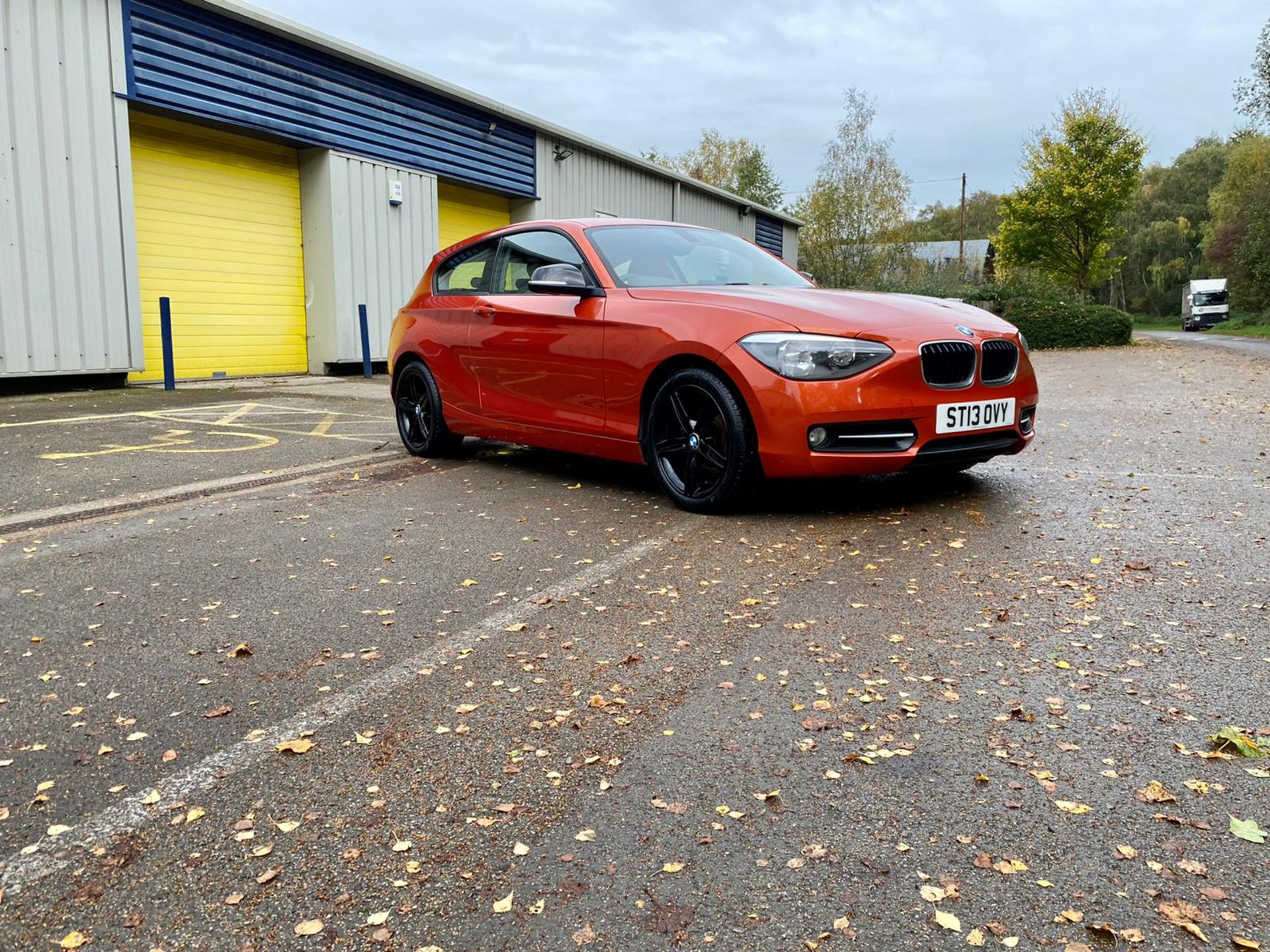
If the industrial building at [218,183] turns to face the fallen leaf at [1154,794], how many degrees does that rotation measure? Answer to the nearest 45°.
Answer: approximately 45° to its right

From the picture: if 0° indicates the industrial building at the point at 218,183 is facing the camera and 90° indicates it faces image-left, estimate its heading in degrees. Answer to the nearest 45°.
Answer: approximately 315°

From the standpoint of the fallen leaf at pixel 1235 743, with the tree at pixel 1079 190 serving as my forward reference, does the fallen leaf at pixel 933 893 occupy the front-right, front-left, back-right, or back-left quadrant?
back-left

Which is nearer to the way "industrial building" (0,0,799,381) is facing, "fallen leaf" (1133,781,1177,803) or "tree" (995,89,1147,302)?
the fallen leaf

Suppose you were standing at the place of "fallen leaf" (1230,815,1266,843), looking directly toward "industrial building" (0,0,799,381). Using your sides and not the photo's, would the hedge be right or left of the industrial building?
right

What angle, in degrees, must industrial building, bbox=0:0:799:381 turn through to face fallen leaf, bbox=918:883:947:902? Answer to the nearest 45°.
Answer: approximately 45° to its right

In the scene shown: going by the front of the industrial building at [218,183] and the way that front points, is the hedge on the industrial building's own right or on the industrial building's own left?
on the industrial building's own left

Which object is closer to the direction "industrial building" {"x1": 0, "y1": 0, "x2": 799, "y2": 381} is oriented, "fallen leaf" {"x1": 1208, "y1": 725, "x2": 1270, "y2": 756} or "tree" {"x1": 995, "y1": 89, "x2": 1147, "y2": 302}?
the fallen leaf

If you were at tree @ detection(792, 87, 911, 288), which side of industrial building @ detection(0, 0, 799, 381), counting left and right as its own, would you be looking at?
left

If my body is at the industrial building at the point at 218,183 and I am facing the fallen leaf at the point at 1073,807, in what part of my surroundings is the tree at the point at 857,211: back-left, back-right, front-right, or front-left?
back-left

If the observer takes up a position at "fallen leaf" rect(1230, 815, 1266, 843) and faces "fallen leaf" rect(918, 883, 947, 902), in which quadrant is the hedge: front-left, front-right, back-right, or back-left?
back-right

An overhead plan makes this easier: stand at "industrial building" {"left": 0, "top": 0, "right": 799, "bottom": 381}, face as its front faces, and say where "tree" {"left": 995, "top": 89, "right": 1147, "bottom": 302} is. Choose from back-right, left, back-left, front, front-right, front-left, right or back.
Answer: left
